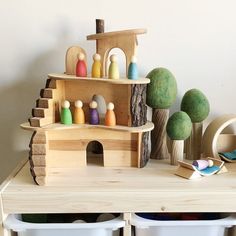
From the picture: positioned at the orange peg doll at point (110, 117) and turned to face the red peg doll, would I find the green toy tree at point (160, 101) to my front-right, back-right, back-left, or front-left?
back-right

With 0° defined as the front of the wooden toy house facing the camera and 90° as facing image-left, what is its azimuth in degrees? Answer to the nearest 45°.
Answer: approximately 0°

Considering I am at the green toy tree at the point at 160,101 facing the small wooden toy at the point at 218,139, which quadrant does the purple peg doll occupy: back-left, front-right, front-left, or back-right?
back-right
